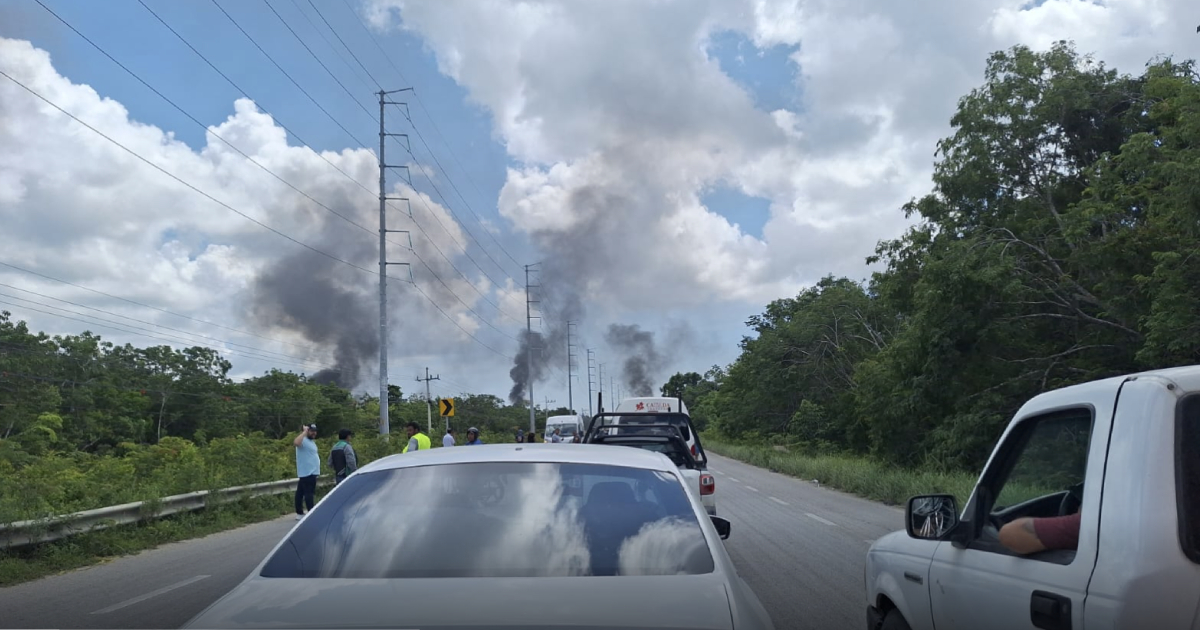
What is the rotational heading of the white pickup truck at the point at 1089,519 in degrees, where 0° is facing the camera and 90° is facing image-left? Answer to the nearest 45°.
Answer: approximately 135°

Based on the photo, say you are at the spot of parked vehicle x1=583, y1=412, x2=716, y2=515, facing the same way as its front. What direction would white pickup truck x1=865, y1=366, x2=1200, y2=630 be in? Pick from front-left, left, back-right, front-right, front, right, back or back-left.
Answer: back

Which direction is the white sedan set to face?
away from the camera

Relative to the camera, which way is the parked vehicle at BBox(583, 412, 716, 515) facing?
away from the camera

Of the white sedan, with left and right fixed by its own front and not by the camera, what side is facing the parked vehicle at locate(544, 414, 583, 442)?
front

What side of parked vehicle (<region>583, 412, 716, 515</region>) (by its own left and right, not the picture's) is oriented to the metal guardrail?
left

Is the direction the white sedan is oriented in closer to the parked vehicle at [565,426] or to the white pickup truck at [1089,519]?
the parked vehicle

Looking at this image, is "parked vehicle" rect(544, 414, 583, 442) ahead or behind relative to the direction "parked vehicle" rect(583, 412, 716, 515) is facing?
ahead

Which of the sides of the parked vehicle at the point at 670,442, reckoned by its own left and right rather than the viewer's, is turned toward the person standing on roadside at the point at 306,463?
left

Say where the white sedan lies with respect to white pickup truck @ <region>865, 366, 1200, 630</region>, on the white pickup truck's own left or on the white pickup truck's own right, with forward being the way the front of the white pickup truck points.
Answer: on the white pickup truck's own left

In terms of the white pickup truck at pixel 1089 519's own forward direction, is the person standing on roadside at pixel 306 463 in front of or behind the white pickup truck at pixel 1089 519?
in front

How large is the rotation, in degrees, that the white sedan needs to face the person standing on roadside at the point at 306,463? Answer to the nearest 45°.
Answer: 0° — it already faces them

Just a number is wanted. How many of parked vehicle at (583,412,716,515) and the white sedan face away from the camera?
2
